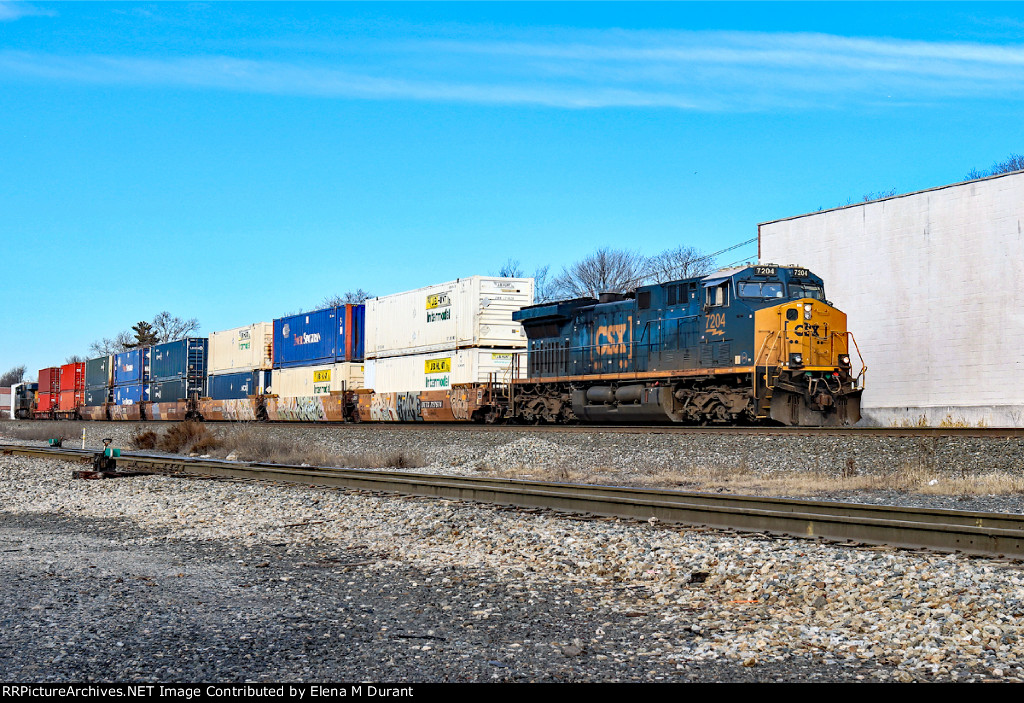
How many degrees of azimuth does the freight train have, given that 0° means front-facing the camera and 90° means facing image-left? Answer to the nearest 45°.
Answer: approximately 315°

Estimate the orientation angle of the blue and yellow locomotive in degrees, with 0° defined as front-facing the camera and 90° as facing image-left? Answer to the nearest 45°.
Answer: approximately 315°

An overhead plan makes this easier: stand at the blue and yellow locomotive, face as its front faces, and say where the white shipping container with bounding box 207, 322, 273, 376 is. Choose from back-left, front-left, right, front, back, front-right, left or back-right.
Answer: back

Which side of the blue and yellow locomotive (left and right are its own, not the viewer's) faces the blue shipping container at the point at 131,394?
back

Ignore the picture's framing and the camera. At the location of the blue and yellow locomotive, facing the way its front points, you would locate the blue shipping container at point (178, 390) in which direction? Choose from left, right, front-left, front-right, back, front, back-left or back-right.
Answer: back

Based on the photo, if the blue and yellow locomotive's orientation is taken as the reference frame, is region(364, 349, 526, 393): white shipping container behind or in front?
behind

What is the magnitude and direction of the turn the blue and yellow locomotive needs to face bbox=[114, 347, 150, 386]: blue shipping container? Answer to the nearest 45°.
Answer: approximately 180°

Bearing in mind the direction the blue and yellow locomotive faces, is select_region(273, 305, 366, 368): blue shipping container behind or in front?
behind

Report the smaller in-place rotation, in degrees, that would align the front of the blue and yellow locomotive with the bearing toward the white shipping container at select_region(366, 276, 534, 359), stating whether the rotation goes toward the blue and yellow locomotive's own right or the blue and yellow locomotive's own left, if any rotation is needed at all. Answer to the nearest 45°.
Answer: approximately 180°
